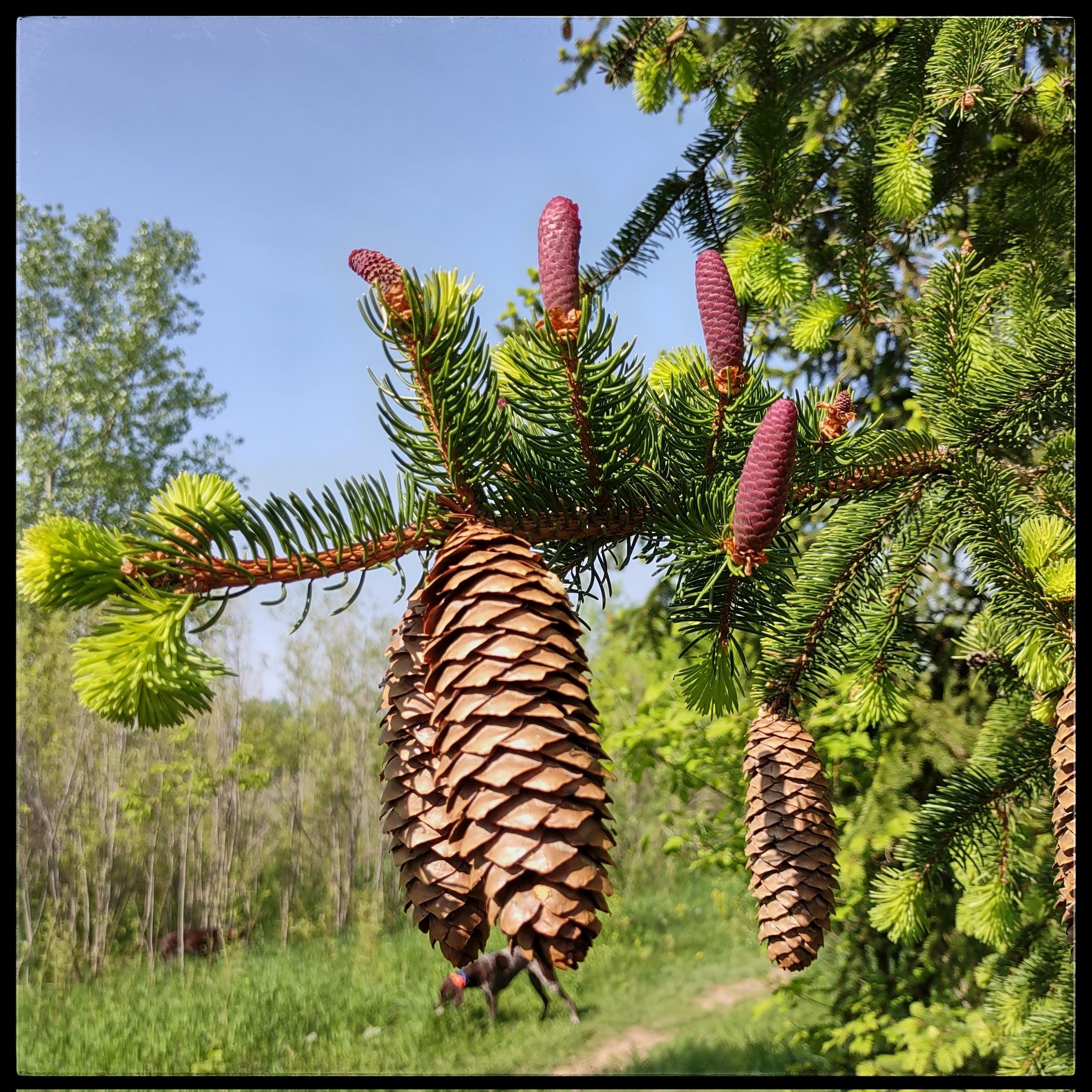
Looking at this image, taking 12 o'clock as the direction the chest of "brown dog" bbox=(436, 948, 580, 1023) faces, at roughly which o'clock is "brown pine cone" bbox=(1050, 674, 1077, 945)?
The brown pine cone is roughly at 9 o'clock from the brown dog.

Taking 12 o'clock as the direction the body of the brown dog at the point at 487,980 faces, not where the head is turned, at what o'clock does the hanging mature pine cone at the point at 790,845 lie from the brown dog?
The hanging mature pine cone is roughly at 9 o'clock from the brown dog.

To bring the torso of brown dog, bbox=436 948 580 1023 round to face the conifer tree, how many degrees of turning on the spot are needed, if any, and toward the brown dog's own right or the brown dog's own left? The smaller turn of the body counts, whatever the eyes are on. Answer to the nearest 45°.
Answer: approximately 90° to the brown dog's own left

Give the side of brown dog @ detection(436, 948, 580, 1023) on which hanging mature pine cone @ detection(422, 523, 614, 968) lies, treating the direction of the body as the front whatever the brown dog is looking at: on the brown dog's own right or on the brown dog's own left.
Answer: on the brown dog's own left

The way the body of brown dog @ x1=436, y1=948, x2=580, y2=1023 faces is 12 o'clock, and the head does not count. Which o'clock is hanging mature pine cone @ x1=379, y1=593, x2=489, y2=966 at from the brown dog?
The hanging mature pine cone is roughly at 9 o'clock from the brown dog.

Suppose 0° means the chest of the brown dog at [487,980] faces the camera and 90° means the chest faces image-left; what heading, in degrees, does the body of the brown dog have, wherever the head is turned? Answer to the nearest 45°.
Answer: approximately 90°
